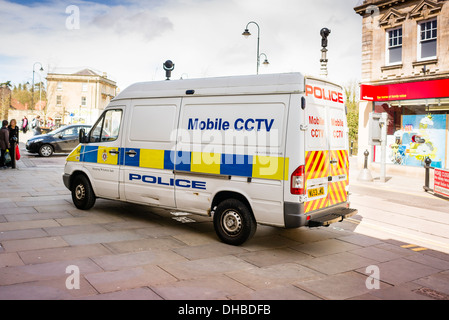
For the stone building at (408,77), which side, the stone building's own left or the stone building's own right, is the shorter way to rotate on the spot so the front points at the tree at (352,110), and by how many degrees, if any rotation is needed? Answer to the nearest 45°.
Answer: approximately 135° to the stone building's own right

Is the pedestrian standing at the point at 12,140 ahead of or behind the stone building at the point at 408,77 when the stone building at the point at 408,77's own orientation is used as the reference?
ahead

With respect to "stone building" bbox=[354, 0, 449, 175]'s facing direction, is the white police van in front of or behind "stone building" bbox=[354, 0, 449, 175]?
in front

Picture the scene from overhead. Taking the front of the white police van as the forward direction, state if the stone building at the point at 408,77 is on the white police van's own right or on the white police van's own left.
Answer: on the white police van's own right

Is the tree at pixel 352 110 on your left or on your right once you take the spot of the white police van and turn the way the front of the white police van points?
on your right

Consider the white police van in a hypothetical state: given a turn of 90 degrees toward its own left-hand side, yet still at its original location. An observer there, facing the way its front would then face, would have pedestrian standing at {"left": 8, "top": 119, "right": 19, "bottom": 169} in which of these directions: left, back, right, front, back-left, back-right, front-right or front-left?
right

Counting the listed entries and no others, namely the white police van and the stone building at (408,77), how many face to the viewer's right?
0

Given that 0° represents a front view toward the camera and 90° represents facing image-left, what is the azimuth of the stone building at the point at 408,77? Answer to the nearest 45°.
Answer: approximately 45°

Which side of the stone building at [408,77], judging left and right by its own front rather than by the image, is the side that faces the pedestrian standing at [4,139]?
front

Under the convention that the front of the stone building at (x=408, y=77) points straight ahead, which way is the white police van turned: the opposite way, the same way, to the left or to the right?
to the right

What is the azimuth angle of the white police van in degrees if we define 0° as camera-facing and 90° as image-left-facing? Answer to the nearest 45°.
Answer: approximately 135°
